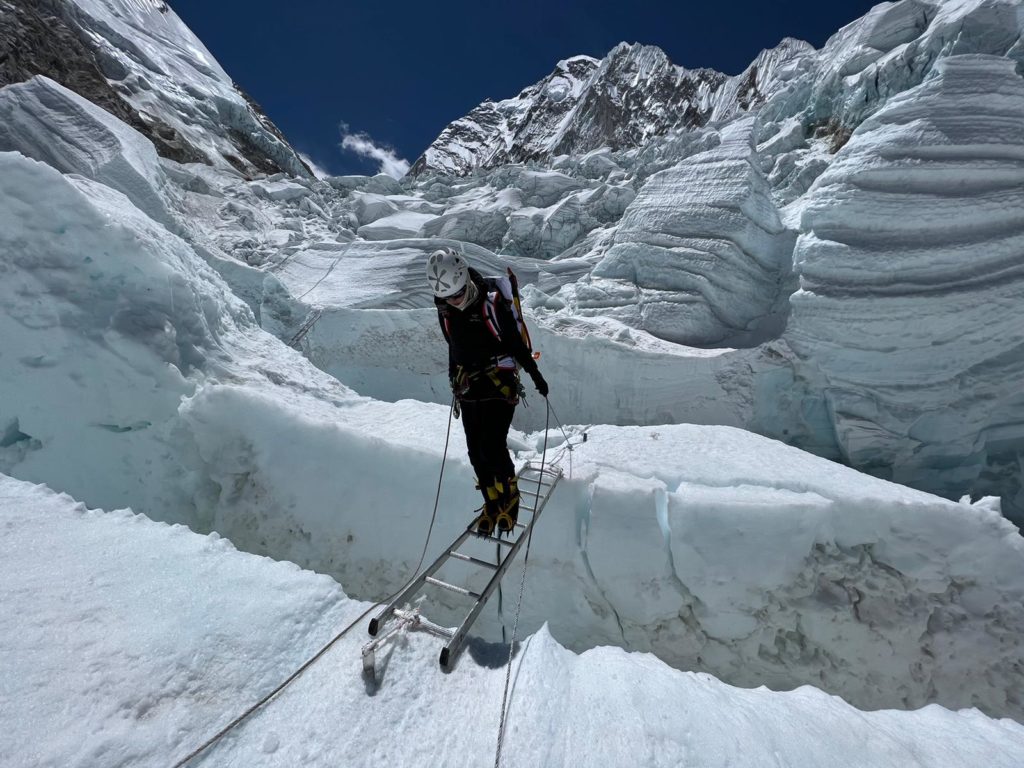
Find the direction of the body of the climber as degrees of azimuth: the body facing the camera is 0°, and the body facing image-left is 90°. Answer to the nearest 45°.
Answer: approximately 45°
